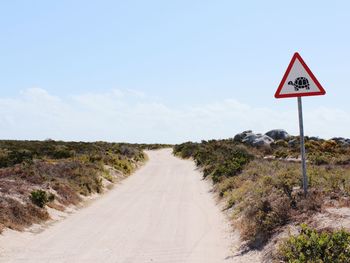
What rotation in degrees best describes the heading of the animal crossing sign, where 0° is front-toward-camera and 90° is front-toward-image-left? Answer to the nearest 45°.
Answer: approximately 0°

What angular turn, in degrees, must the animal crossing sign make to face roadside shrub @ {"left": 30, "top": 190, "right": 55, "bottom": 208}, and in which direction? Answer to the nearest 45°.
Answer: approximately 90° to its right

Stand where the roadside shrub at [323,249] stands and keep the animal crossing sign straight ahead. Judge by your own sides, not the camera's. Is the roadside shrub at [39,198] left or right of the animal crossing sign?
left

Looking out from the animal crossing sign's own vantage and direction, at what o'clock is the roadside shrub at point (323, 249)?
The roadside shrub is roughly at 12 o'clock from the animal crossing sign.
